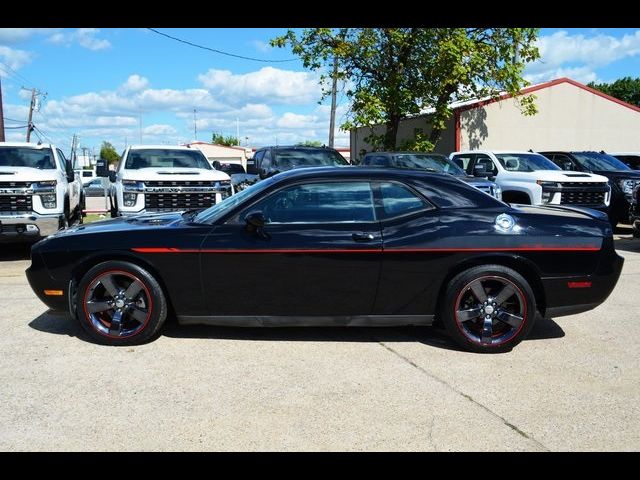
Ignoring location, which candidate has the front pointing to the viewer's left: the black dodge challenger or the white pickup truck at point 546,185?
the black dodge challenger

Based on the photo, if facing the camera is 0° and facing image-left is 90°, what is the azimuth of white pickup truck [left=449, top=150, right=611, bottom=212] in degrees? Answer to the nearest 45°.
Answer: approximately 315°

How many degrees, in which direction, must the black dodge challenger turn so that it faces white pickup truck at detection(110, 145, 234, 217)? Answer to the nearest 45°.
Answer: approximately 45° to its right

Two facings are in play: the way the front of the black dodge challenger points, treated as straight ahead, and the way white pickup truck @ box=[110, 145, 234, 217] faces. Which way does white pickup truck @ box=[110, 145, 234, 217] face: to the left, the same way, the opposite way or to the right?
to the left

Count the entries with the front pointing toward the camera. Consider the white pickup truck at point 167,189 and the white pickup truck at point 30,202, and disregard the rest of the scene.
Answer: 2

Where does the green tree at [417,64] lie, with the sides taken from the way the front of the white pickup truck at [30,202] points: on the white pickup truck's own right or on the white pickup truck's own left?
on the white pickup truck's own left

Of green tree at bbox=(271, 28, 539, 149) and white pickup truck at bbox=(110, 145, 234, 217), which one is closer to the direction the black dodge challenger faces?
the white pickup truck

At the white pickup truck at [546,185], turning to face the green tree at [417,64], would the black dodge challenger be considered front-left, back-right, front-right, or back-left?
back-left

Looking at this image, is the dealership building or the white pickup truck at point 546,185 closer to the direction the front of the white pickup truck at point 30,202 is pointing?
the white pickup truck

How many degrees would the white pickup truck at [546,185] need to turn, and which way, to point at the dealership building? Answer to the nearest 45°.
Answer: approximately 135° to its left
